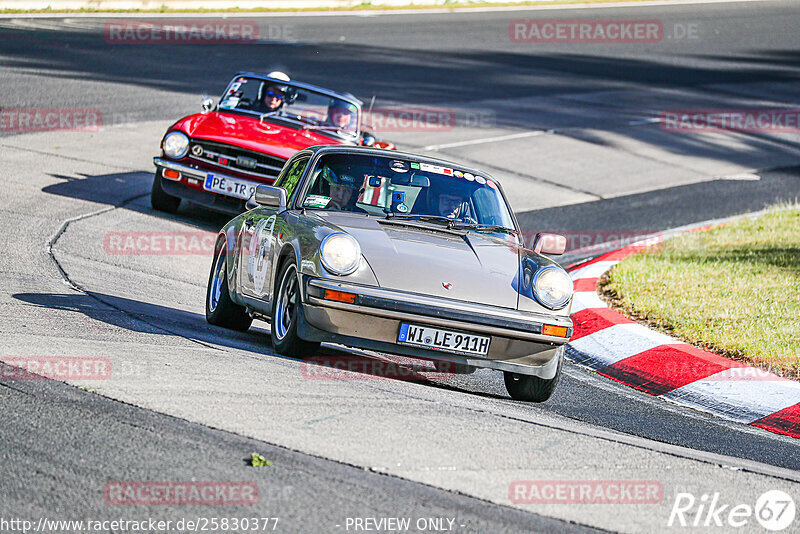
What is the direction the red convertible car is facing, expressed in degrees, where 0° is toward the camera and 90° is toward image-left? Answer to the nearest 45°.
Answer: approximately 45°
